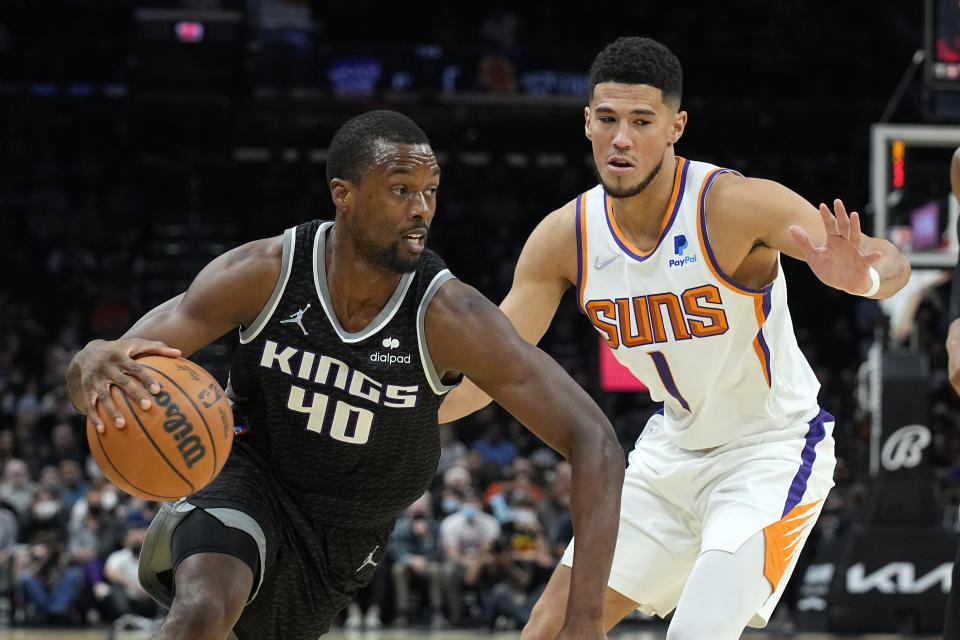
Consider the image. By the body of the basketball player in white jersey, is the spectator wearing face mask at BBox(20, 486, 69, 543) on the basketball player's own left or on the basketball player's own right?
on the basketball player's own right

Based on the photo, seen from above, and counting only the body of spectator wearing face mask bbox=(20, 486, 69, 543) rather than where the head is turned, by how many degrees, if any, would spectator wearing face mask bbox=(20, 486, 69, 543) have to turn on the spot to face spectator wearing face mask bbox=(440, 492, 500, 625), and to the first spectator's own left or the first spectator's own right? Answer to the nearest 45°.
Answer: approximately 90° to the first spectator's own left

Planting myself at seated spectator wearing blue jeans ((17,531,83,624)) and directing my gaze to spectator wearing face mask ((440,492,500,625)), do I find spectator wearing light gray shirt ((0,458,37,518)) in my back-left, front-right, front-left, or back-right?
back-left

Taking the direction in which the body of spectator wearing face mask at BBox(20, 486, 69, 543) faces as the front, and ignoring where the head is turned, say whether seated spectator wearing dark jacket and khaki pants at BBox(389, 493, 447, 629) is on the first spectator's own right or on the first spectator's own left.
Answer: on the first spectator's own left

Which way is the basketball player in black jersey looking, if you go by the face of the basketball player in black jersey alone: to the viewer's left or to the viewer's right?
to the viewer's right

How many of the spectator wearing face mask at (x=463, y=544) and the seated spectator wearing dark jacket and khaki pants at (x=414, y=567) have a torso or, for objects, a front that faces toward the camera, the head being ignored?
2

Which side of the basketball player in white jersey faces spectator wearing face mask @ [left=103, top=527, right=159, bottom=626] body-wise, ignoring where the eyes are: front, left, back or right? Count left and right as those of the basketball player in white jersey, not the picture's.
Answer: right

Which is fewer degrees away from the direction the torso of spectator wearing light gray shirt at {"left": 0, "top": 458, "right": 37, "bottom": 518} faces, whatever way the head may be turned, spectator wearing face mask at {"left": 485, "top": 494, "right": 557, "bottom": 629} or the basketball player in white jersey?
the basketball player in white jersey
